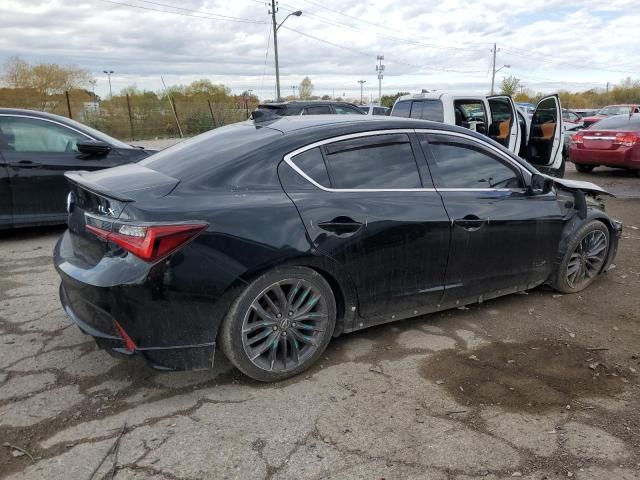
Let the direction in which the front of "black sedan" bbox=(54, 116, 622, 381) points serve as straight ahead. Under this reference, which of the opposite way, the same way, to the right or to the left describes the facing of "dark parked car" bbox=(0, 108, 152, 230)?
the same way

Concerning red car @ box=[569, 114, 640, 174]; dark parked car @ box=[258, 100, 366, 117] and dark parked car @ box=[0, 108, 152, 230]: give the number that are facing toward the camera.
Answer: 0

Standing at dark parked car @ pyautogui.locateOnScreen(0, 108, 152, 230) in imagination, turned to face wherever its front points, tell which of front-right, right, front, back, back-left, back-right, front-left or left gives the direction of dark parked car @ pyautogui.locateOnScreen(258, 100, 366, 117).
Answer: front-left

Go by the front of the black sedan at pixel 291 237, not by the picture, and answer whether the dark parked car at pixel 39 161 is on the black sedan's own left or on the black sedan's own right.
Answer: on the black sedan's own left

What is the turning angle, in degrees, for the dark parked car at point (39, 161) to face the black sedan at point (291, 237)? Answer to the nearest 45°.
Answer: approximately 90° to its right

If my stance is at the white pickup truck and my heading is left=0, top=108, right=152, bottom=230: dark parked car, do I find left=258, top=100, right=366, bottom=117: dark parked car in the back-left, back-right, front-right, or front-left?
front-right

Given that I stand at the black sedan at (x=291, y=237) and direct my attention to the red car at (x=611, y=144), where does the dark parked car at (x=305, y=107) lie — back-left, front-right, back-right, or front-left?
front-left

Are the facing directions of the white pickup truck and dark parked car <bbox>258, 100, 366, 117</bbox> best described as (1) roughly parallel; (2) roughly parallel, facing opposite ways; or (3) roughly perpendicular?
roughly parallel

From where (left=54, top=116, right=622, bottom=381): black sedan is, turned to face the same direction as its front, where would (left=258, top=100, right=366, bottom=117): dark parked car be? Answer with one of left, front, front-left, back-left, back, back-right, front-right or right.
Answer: front-left

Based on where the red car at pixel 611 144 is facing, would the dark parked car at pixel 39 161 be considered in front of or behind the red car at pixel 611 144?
behind

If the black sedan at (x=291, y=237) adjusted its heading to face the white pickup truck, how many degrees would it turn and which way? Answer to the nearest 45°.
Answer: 0° — it already faces it

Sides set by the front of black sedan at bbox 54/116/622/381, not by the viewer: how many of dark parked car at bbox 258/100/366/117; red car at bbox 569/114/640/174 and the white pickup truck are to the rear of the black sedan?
0

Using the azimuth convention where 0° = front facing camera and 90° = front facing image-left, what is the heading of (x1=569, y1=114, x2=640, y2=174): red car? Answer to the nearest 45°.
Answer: approximately 225°

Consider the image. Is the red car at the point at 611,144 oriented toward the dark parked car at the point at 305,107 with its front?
no

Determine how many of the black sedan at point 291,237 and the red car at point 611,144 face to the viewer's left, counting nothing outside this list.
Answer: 0

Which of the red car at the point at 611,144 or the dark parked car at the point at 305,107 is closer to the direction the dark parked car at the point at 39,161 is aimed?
the red car

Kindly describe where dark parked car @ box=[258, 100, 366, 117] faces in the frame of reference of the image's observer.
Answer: facing away from the viewer and to the right of the viewer

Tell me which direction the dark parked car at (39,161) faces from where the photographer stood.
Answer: facing to the right of the viewer
